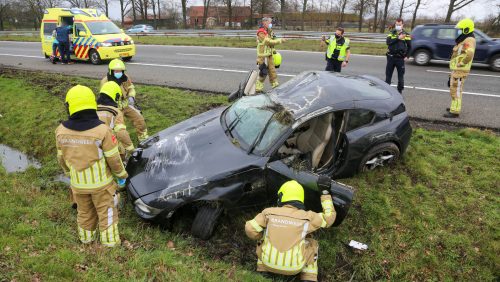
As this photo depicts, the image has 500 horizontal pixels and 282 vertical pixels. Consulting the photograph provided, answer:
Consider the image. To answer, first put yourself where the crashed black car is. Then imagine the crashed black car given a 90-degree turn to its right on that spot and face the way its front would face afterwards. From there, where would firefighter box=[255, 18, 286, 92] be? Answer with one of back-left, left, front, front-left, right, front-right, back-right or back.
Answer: front-right

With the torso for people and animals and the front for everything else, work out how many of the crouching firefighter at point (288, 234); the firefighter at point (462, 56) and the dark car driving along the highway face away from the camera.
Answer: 1

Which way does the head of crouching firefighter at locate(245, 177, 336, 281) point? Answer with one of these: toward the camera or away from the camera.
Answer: away from the camera

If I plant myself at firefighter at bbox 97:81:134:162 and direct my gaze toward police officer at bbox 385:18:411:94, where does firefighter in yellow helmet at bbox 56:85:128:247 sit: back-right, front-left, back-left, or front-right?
back-right

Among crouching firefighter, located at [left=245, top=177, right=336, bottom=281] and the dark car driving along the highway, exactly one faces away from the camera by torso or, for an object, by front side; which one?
the crouching firefighter

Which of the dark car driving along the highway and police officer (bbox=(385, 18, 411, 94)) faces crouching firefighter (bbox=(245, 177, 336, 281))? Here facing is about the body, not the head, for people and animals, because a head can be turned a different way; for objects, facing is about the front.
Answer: the police officer

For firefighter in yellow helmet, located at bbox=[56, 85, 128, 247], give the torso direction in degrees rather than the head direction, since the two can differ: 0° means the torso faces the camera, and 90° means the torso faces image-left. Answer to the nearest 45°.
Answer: approximately 225°

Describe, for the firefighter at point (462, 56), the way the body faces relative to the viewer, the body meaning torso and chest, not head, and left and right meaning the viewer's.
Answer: facing to the left of the viewer

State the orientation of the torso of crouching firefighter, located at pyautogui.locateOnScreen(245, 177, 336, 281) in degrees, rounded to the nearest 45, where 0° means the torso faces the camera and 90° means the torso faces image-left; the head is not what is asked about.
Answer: approximately 180°
